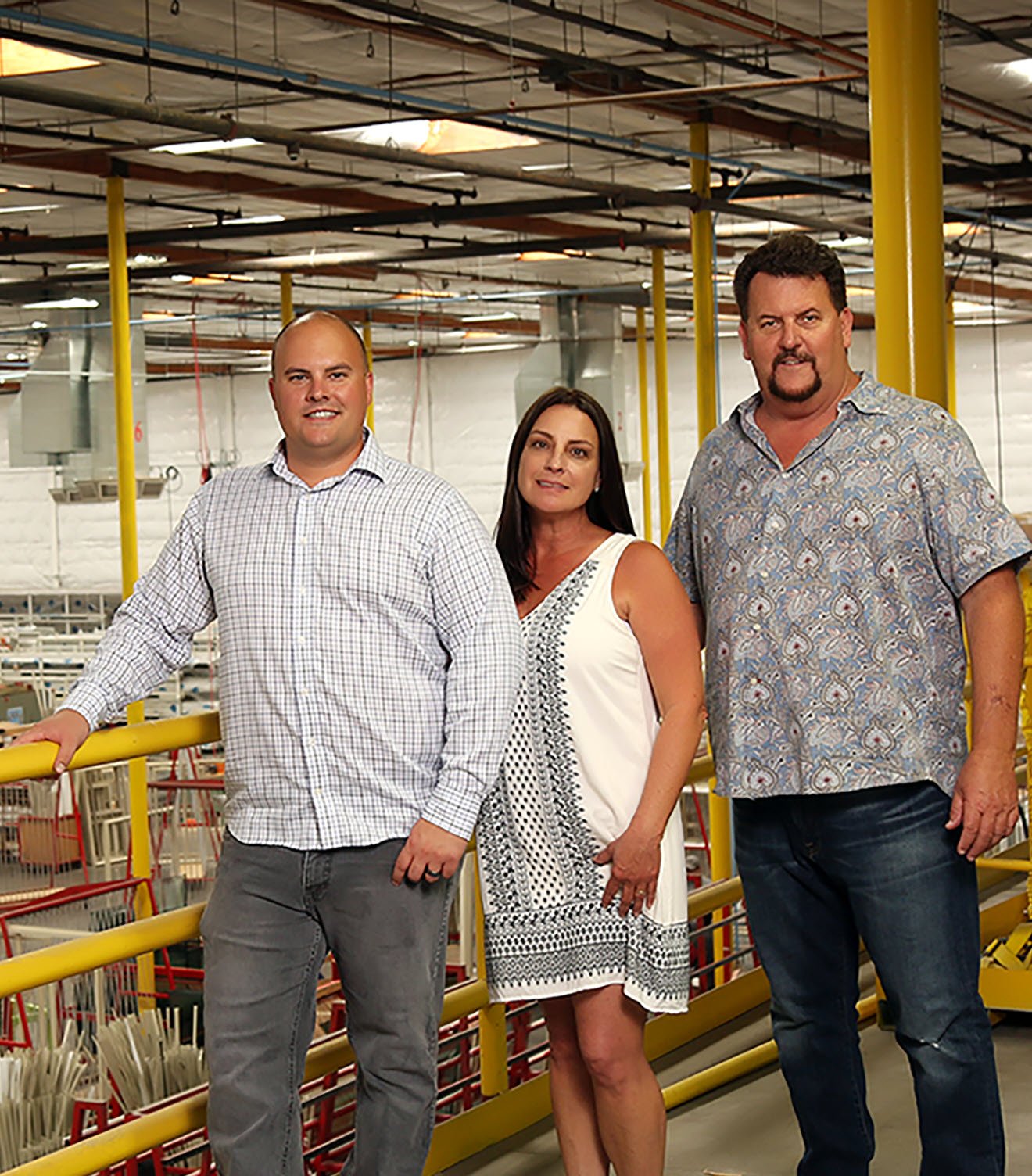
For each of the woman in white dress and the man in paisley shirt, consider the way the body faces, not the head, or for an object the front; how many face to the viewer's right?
0

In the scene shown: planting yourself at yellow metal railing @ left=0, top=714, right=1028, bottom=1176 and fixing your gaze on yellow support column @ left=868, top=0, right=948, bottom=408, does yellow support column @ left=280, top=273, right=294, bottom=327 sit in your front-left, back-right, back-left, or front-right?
front-left

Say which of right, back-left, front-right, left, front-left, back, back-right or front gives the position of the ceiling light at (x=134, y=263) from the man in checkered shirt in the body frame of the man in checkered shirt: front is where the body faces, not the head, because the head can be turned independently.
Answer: back

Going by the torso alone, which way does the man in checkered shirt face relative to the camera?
toward the camera

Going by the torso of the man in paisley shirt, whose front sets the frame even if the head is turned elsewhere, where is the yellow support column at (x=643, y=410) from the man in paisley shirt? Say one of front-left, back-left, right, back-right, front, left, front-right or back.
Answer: back-right

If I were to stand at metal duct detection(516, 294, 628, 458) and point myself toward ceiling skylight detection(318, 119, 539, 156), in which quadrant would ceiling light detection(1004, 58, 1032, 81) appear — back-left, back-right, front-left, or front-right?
front-left

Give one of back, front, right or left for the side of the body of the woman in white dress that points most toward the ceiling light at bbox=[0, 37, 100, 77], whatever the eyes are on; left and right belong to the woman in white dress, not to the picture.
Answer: right

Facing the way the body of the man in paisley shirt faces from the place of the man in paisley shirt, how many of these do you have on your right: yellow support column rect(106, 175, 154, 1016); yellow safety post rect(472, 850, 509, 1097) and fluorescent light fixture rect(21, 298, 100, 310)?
3

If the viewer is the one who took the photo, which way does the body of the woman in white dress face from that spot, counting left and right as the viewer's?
facing the viewer and to the left of the viewer

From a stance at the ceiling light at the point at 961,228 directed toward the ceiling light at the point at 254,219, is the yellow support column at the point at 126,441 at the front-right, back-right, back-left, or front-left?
front-left

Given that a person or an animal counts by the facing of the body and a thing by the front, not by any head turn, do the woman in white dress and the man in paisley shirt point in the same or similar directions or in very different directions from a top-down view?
same or similar directions
